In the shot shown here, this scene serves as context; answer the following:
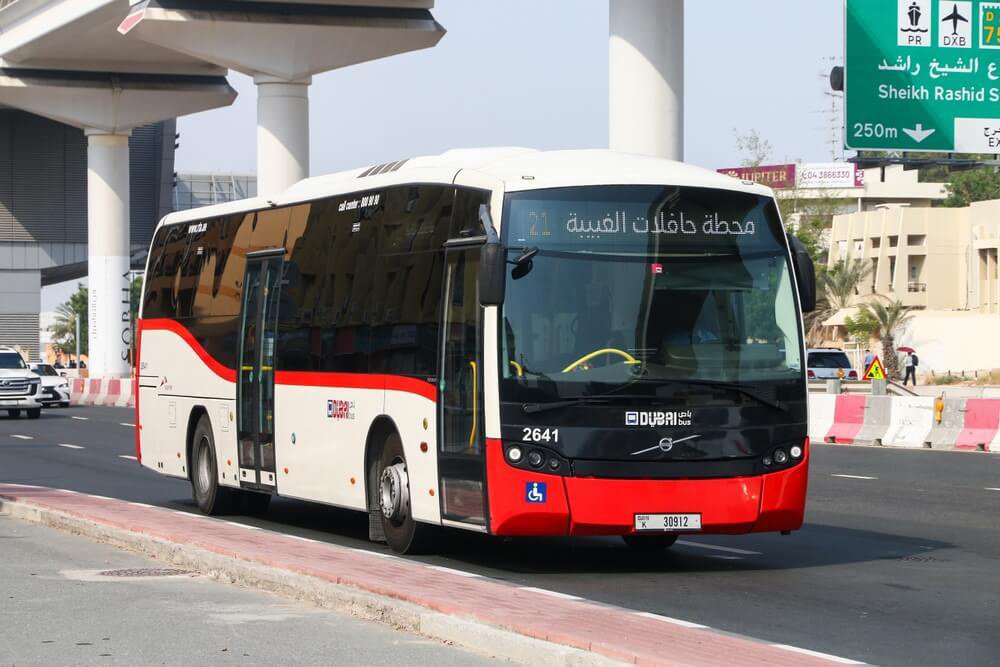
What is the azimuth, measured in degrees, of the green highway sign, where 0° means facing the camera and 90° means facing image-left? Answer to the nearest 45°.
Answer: approximately 0°

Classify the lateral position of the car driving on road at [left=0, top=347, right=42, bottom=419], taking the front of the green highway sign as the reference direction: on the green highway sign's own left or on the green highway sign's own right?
on the green highway sign's own right

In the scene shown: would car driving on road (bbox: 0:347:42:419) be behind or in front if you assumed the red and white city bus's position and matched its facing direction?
behind

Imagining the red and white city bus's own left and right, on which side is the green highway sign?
on its left

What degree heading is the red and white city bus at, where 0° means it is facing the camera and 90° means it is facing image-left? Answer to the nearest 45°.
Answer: approximately 315°

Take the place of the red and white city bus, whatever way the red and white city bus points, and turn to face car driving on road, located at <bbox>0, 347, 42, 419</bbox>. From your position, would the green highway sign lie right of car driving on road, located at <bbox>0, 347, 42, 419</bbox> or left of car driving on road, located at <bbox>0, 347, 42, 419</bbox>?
right

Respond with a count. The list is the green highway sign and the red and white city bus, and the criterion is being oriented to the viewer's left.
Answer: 0

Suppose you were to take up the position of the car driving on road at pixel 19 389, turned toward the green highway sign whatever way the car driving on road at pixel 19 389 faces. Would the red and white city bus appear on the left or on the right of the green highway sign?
right

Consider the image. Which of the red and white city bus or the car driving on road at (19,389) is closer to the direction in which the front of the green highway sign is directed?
the red and white city bus
